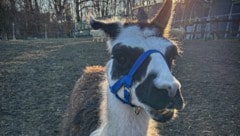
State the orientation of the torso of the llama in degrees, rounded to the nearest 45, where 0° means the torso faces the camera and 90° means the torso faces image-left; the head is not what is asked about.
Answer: approximately 315°

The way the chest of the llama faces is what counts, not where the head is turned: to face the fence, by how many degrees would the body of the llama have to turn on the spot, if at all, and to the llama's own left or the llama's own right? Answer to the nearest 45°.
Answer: approximately 135° to the llama's own left
